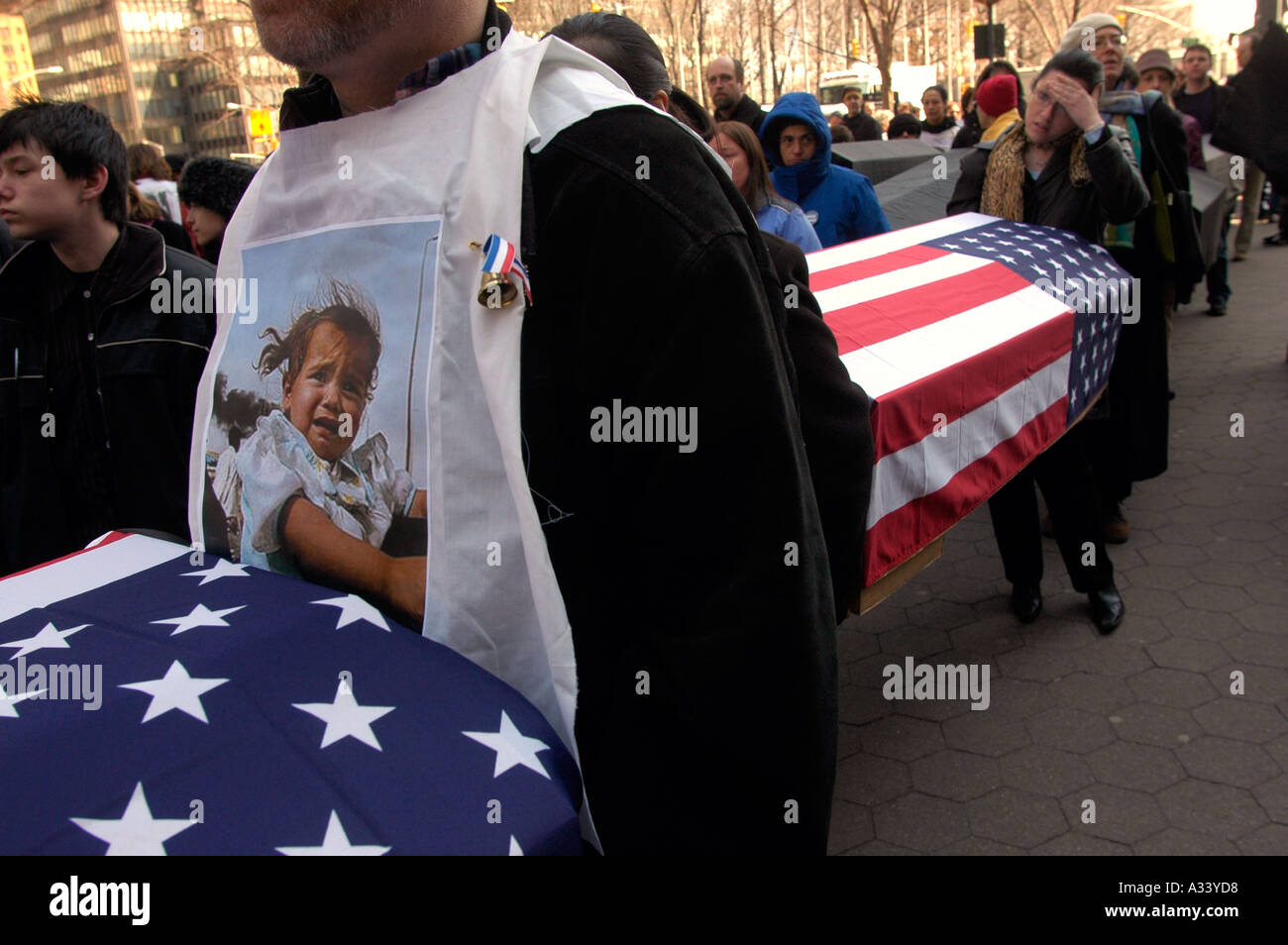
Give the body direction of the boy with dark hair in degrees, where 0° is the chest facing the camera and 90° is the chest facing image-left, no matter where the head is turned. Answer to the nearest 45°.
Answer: approximately 45°

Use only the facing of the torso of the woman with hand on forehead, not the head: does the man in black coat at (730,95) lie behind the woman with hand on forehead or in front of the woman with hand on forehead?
behind

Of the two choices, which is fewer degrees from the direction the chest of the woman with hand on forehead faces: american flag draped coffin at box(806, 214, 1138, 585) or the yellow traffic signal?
the american flag draped coffin

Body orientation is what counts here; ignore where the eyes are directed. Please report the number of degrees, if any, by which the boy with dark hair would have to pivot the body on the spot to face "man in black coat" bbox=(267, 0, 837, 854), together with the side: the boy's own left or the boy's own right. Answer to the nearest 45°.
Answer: approximately 45° to the boy's own left

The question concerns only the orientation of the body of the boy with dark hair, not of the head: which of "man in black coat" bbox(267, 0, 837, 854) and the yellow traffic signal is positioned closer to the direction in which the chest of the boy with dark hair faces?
the man in black coat

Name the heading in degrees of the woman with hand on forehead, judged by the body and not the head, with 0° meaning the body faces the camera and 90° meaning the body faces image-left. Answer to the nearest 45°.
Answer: approximately 0°
